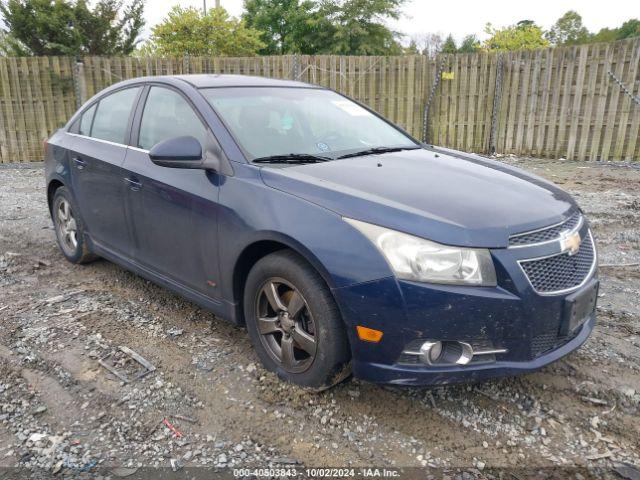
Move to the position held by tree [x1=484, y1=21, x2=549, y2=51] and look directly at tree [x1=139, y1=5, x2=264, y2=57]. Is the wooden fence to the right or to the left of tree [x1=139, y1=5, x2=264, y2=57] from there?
left

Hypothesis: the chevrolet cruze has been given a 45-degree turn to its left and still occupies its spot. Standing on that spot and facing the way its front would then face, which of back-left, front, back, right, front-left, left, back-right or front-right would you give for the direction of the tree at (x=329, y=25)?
left

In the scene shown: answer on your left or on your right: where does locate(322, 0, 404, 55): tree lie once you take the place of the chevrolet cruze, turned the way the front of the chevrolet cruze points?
on your left

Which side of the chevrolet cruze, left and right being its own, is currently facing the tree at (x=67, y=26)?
back

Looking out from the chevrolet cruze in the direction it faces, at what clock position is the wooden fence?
The wooden fence is roughly at 8 o'clock from the chevrolet cruze.

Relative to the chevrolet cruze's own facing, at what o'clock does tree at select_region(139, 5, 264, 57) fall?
The tree is roughly at 7 o'clock from the chevrolet cruze.

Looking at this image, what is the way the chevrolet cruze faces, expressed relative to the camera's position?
facing the viewer and to the right of the viewer

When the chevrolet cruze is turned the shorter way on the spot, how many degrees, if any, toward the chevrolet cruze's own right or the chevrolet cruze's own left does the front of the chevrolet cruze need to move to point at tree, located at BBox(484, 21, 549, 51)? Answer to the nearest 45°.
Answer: approximately 135° to the chevrolet cruze's own left
